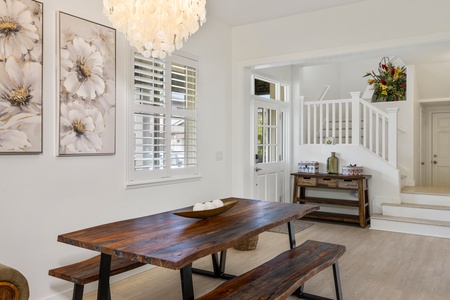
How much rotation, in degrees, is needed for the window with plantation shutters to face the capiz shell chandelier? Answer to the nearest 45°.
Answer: approximately 45° to its right

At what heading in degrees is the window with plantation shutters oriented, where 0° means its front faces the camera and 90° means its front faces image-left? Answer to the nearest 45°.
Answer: approximately 315°

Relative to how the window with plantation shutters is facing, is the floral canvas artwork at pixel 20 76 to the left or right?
on its right

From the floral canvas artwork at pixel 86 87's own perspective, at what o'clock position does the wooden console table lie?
The wooden console table is roughly at 10 o'clock from the floral canvas artwork.

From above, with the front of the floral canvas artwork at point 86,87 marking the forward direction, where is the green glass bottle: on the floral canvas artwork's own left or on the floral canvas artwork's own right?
on the floral canvas artwork's own left

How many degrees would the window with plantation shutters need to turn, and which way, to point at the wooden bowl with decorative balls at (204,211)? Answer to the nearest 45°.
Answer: approximately 45° to its right

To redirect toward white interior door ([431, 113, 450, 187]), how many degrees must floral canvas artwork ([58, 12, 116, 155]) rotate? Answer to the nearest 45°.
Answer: approximately 45° to its left

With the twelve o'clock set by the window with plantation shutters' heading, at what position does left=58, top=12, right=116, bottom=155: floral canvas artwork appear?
The floral canvas artwork is roughly at 3 o'clock from the window with plantation shutters.
